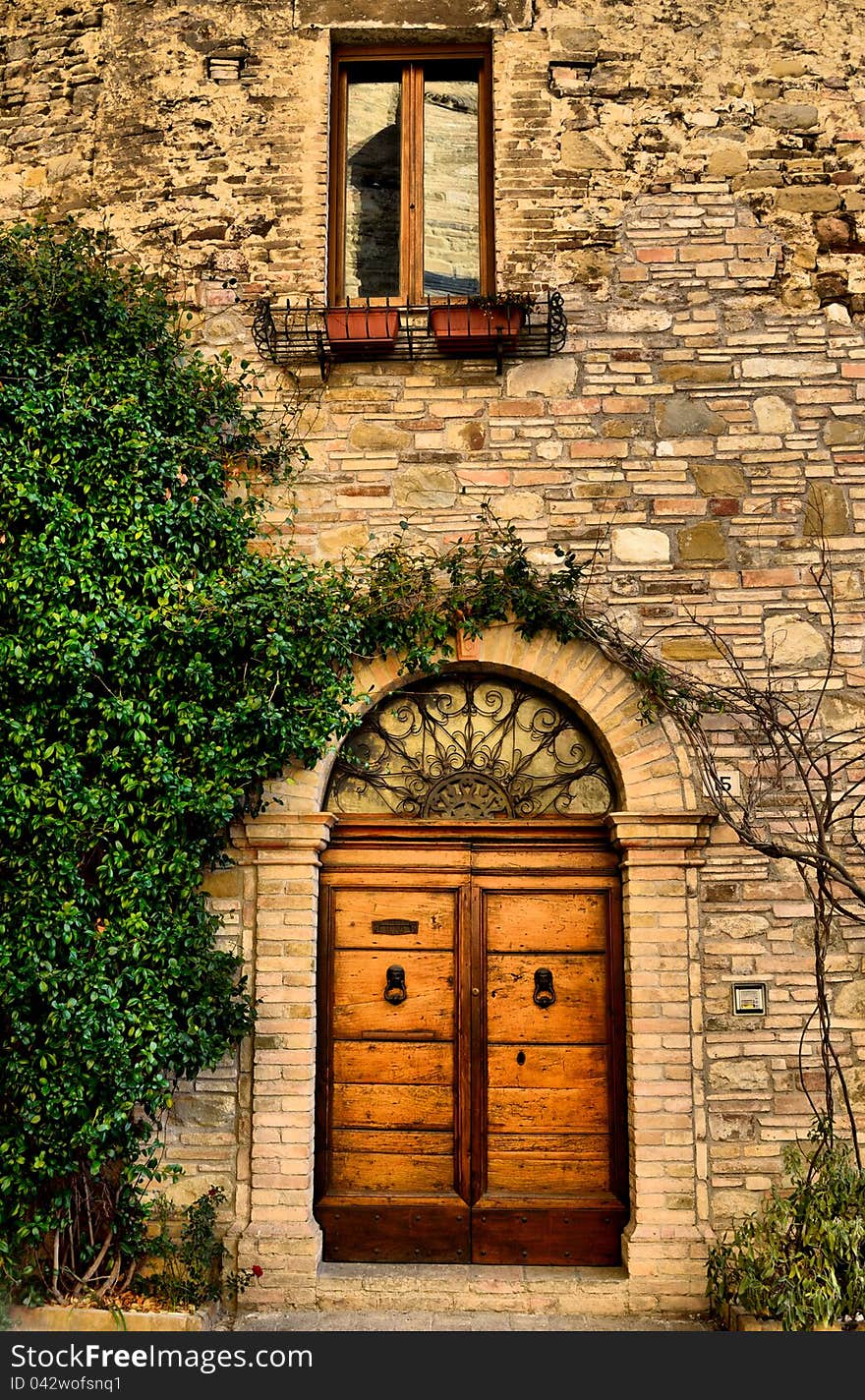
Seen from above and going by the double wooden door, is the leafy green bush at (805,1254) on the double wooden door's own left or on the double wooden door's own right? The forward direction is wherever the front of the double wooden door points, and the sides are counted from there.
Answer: on the double wooden door's own left

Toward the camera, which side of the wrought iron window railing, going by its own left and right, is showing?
front

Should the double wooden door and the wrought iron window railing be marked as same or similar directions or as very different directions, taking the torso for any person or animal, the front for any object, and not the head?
same or similar directions

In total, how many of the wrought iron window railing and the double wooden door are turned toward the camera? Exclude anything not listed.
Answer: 2

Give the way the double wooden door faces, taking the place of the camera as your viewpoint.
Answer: facing the viewer
